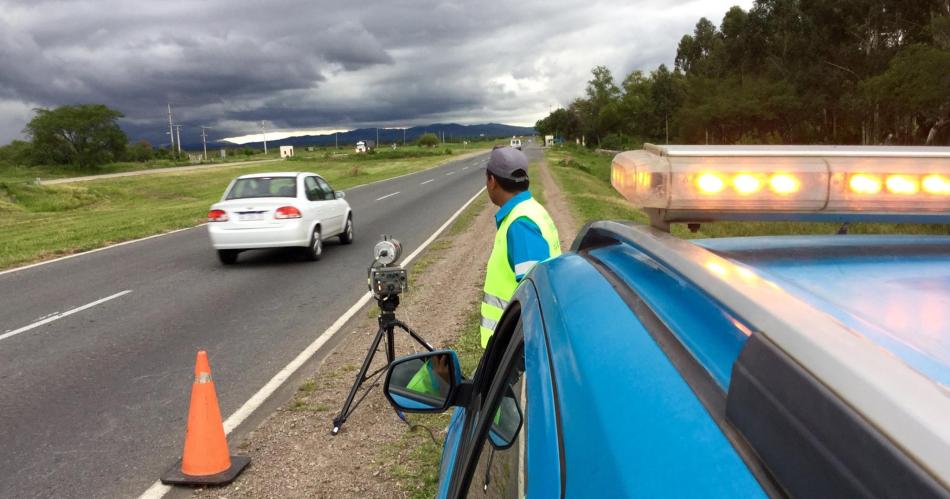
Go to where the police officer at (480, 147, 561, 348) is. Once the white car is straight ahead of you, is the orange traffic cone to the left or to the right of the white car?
left

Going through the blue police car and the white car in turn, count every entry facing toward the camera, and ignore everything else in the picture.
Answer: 0

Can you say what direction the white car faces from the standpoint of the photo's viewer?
facing away from the viewer and to the right of the viewer

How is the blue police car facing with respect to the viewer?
away from the camera

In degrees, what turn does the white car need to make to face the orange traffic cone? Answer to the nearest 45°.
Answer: approximately 135° to its right

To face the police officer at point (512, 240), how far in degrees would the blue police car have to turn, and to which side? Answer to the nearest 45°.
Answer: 0° — it already faces them

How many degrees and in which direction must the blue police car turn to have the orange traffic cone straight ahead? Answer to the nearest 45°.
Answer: approximately 45° to its left

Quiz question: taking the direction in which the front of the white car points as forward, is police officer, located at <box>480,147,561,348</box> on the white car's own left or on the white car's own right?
on the white car's own right

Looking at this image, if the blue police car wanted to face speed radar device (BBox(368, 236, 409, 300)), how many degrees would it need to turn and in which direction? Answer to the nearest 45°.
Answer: approximately 45° to its left
